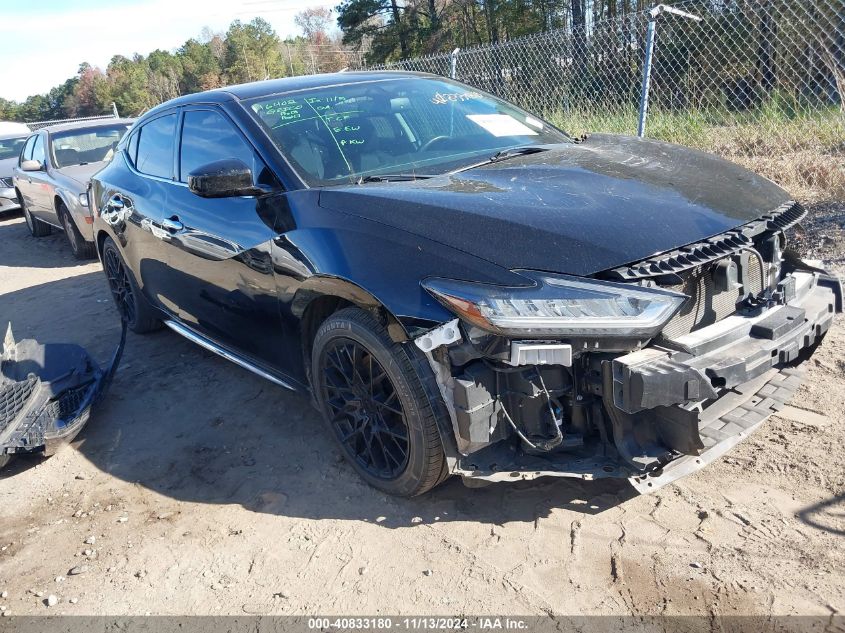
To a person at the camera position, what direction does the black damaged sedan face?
facing the viewer and to the right of the viewer

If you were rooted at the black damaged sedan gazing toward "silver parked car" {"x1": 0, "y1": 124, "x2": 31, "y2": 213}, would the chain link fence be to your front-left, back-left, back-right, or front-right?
front-right

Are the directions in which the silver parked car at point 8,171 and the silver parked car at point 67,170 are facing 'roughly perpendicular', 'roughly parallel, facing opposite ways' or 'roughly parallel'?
roughly parallel

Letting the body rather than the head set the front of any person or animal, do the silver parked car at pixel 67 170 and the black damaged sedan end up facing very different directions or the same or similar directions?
same or similar directions

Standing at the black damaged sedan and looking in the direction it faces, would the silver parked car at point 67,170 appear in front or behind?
behind

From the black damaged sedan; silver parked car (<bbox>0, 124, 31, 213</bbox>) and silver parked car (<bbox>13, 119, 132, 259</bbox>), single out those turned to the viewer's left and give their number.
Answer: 0

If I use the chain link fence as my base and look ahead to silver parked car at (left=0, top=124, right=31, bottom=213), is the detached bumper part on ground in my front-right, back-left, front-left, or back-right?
front-left

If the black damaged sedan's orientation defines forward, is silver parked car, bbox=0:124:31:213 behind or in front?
behind

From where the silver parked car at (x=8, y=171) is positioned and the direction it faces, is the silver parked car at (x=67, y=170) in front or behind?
in front
